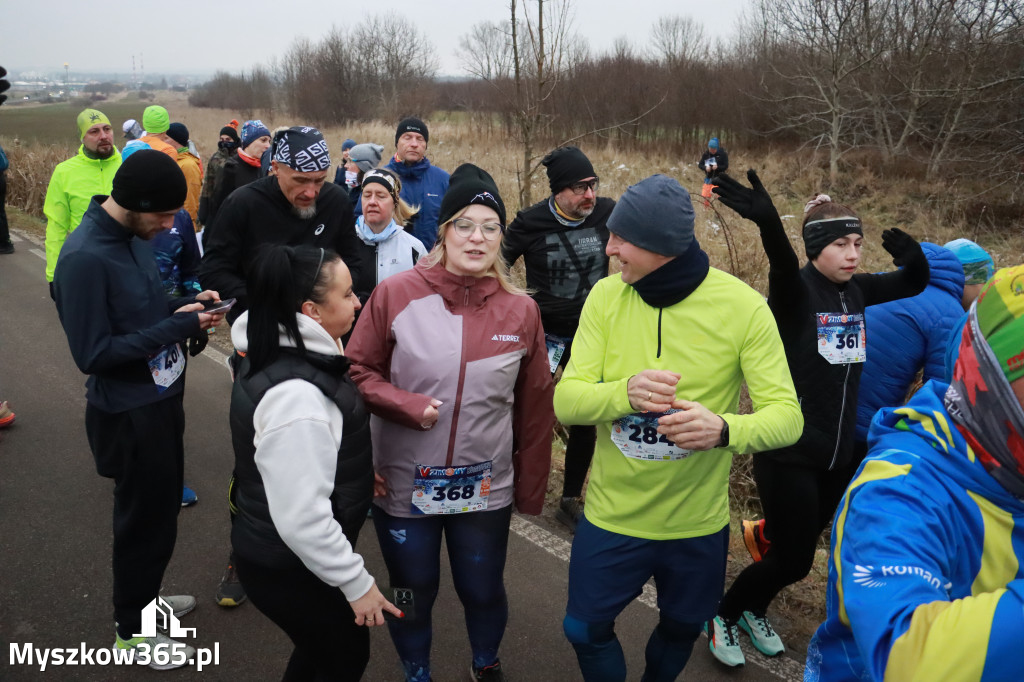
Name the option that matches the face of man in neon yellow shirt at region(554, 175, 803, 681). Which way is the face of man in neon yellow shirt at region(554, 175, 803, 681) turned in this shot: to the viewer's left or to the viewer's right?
to the viewer's left

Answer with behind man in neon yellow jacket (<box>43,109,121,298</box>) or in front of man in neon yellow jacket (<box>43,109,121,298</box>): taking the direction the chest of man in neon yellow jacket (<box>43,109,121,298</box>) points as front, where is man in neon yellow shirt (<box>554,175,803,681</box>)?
in front

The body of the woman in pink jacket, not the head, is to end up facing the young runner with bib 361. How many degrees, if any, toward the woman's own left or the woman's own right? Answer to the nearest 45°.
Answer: approximately 90° to the woman's own left

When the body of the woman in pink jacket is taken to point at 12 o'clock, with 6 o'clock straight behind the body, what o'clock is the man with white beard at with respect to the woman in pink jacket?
The man with white beard is roughly at 5 o'clock from the woman in pink jacket.

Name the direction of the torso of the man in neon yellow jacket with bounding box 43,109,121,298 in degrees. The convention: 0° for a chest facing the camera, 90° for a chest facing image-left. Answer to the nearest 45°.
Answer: approximately 315°

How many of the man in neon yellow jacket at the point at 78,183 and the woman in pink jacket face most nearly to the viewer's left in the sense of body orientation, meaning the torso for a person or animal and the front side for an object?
0

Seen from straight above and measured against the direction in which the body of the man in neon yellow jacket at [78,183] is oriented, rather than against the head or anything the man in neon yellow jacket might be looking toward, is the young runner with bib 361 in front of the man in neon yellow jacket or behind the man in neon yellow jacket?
in front

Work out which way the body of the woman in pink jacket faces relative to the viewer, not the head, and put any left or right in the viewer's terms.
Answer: facing the viewer

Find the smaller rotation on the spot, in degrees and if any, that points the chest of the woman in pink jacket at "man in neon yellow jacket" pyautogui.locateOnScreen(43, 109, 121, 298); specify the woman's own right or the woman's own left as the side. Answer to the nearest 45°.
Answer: approximately 135° to the woman's own right
